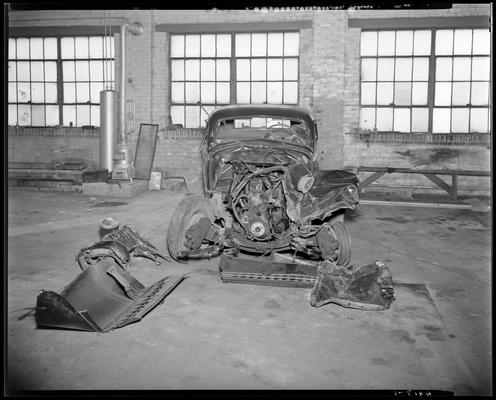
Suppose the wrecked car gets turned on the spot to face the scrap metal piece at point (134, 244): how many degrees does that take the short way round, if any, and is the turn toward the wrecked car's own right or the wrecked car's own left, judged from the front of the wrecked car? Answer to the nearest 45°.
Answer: approximately 90° to the wrecked car's own right

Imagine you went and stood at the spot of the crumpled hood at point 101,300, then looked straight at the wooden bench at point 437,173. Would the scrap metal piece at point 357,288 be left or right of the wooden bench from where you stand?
right

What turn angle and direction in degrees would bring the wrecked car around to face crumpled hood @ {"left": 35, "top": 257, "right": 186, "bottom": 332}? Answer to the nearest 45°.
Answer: approximately 45° to its right

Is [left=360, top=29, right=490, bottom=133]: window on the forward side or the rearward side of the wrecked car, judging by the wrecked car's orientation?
on the rearward side

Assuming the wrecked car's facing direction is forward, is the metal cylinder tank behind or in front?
behind

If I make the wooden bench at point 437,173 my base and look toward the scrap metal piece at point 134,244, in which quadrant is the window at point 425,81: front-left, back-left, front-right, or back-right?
back-right

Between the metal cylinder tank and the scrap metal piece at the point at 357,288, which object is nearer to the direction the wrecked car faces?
the scrap metal piece

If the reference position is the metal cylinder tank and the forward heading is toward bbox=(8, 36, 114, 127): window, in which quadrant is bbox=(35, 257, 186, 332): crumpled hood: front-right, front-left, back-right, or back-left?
back-left

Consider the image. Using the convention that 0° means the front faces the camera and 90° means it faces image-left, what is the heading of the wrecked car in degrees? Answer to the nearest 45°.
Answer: approximately 0°

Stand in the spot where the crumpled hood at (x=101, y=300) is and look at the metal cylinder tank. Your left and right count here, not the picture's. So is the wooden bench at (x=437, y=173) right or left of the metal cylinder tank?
right
